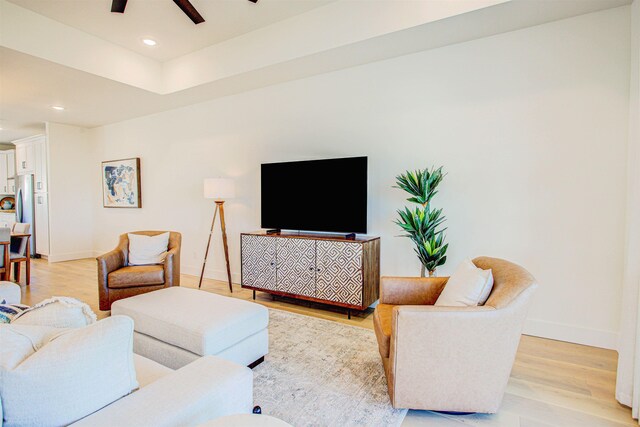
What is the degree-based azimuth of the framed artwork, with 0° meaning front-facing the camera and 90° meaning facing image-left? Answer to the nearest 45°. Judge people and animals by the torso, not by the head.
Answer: approximately 45°

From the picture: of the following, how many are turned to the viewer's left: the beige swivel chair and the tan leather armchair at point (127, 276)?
1

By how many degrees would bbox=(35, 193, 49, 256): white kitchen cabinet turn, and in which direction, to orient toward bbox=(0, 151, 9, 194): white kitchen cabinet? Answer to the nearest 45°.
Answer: approximately 135° to its right

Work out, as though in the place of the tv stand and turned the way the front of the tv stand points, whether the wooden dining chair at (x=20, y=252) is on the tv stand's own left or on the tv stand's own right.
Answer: on the tv stand's own right

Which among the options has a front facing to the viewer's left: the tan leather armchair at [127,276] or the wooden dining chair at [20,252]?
the wooden dining chair

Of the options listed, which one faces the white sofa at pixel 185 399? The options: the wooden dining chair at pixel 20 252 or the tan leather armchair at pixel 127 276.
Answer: the tan leather armchair

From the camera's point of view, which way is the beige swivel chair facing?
to the viewer's left

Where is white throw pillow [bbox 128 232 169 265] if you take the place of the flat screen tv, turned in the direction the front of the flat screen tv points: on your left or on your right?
on your right

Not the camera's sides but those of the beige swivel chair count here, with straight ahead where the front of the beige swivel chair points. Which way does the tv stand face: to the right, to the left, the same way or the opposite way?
to the left

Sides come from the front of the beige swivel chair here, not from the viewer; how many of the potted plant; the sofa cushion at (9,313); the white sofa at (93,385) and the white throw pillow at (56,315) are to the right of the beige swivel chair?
1

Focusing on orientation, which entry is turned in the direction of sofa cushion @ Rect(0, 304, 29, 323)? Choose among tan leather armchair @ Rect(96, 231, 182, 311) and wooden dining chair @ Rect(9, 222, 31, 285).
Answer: the tan leather armchair

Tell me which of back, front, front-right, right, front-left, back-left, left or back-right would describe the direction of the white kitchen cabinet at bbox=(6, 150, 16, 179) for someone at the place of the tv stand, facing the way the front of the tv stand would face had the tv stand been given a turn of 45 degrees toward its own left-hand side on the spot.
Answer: back-right

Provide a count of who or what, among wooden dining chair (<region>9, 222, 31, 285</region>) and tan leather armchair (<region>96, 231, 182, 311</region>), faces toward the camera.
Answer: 1

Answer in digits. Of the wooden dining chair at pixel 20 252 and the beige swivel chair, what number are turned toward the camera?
0

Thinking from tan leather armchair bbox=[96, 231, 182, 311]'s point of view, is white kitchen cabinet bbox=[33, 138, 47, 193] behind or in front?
behind

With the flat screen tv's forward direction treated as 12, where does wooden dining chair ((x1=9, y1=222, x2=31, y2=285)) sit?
The wooden dining chair is roughly at 2 o'clock from the flat screen tv.

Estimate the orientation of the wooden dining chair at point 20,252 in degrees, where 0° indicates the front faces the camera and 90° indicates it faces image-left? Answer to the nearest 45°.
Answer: approximately 90°
